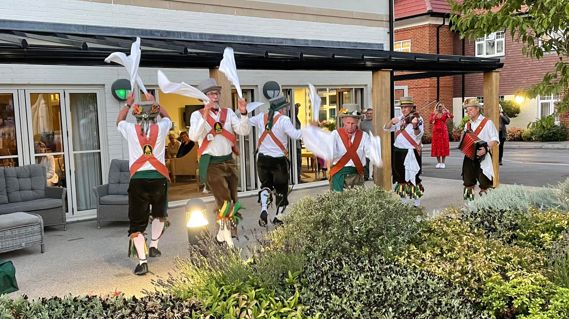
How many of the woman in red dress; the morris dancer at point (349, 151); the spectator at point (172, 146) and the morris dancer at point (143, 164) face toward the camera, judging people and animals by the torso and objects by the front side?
3

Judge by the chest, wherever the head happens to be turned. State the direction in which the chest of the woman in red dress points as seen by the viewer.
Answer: toward the camera

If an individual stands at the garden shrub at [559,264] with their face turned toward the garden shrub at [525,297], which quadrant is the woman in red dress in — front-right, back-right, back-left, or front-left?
back-right

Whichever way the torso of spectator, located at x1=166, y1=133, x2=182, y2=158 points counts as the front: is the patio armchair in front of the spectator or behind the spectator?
in front

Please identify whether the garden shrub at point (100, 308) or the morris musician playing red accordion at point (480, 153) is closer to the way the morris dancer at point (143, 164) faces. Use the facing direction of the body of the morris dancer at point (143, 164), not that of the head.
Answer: the morris musician playing red accordion

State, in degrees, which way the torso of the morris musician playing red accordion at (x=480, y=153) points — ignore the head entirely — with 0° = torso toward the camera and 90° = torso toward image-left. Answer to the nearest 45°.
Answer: approximately 45°

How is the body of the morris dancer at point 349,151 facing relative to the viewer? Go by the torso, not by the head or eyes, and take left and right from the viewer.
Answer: facing the viewer

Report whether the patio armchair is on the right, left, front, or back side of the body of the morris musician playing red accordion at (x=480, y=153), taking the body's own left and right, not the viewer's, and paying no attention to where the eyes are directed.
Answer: front

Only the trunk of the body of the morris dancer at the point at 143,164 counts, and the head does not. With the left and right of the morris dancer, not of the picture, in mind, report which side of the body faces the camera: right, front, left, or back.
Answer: back
